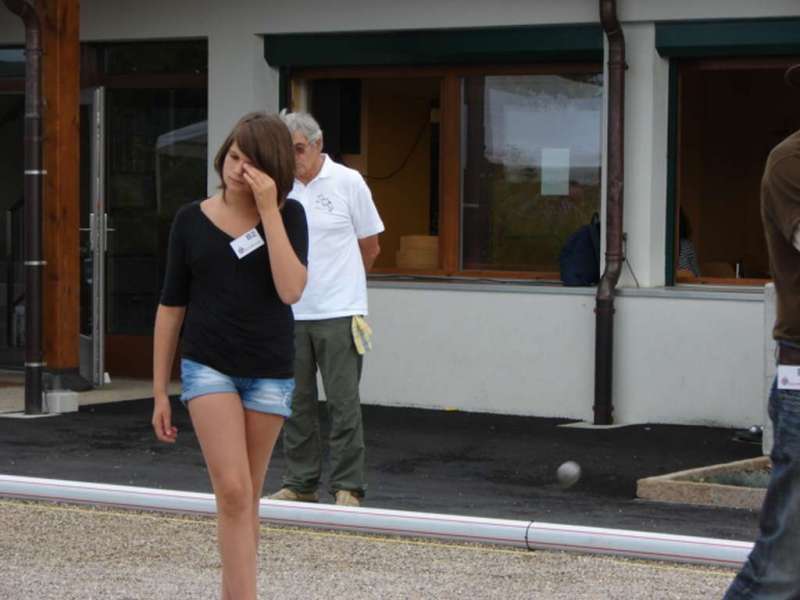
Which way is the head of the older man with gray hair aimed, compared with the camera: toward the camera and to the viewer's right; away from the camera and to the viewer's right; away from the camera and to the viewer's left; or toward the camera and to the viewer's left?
toward the camera and to the viewer's left

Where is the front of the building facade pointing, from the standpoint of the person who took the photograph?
facing the viewer

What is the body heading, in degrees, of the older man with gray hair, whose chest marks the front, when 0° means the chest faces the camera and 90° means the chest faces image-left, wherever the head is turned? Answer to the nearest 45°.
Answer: approximately 45°

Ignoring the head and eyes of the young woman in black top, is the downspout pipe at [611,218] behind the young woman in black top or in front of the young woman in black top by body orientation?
behind

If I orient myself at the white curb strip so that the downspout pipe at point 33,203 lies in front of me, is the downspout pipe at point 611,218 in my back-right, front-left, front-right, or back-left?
front-right

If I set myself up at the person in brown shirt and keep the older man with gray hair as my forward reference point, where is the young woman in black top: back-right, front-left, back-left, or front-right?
front-left

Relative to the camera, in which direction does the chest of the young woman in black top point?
toward the camera

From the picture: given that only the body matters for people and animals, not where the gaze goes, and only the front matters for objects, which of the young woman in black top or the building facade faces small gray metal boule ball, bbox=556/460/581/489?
the building facade

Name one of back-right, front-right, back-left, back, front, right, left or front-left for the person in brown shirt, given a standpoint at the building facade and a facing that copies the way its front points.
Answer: front
